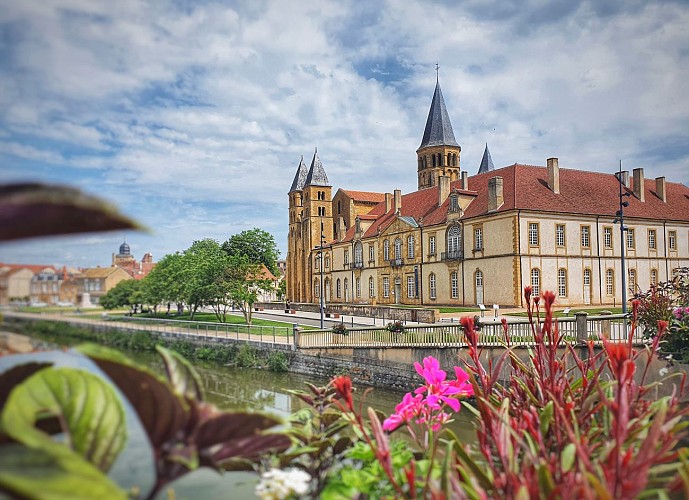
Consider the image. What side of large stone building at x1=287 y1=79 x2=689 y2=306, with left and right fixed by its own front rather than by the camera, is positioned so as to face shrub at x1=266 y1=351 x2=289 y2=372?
front

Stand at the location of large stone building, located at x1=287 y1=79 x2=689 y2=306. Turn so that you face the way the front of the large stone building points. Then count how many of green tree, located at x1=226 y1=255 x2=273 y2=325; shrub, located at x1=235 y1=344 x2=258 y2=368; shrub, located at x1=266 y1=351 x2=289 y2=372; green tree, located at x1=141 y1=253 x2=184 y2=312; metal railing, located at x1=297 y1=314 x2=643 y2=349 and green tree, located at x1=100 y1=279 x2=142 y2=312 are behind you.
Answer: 0

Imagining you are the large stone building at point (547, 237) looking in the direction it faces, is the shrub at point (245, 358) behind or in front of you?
in front

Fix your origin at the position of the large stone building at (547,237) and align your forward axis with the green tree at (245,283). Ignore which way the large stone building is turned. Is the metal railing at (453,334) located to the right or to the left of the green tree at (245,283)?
left

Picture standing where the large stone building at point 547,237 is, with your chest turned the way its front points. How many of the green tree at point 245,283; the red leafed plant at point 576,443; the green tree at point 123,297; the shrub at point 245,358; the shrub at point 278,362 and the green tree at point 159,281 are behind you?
0

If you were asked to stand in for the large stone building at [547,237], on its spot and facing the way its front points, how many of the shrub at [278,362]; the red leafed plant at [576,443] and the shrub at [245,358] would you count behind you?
0

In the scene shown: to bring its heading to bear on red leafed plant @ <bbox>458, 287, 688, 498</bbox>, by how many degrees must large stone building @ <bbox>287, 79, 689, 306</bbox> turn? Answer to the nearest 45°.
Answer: approximately 45° to its left

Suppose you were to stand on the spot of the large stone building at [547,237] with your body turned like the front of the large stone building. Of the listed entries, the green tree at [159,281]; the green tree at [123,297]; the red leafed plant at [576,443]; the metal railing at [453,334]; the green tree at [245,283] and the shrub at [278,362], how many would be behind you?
0

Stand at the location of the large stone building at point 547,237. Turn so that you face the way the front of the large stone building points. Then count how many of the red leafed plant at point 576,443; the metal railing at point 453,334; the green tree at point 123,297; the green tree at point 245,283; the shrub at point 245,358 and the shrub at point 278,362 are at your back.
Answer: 0

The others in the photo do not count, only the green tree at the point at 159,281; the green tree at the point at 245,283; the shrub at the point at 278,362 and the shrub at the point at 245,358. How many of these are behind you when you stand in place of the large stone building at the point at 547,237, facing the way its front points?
0

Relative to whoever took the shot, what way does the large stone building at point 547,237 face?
facing the viewer and to the left of the viewer

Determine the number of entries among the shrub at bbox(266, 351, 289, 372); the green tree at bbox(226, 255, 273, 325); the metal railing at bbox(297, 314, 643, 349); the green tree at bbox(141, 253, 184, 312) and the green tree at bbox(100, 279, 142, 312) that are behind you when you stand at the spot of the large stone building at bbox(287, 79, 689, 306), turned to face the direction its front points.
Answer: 0

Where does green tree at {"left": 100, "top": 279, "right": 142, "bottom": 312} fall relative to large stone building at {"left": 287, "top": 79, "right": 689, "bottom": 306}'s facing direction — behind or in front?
in front
